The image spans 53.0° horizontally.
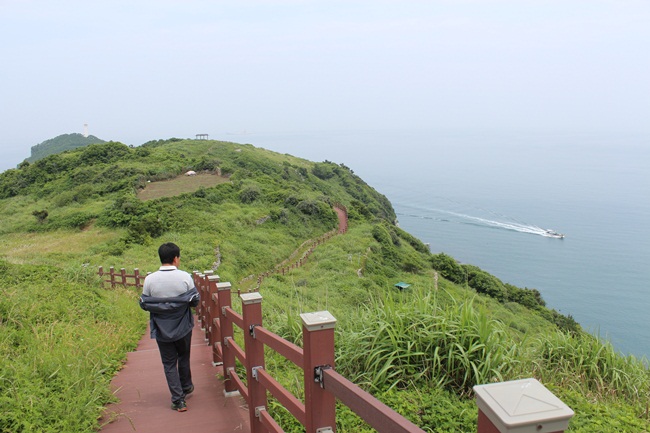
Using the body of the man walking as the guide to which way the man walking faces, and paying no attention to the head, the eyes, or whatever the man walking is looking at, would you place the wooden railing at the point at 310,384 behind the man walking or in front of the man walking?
behind

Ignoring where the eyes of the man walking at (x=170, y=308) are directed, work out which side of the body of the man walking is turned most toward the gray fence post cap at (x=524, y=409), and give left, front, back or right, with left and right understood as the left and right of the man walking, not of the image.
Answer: back

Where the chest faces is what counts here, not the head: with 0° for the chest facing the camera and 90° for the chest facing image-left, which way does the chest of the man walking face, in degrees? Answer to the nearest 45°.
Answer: approximately 180°
